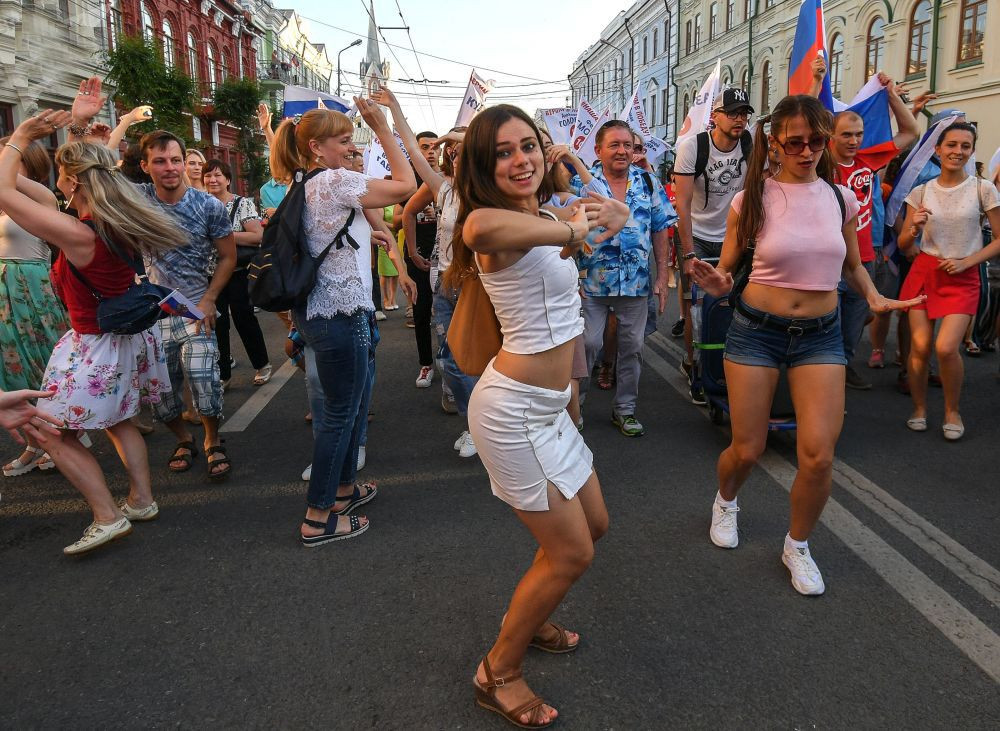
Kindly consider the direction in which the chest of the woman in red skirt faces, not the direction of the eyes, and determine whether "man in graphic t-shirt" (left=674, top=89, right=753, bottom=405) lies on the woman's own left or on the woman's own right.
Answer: on the woman's own right

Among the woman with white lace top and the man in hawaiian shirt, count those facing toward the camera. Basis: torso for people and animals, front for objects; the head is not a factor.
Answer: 1

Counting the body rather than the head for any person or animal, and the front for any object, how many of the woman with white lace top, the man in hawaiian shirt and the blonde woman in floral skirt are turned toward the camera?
1

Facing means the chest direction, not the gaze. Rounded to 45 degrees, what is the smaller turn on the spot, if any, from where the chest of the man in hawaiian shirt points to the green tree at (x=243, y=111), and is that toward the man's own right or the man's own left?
approximately 135° to the man's own right

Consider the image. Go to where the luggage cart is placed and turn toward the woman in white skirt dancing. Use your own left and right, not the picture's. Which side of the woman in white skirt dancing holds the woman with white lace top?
right

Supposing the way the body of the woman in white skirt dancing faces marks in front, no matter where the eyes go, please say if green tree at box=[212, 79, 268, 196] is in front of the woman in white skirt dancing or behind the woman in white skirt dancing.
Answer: behind

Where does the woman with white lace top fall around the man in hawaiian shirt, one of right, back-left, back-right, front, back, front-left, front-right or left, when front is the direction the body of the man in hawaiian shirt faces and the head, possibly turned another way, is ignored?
front-right

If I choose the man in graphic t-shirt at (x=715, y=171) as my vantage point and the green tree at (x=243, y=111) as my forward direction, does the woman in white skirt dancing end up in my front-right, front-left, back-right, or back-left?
back-left

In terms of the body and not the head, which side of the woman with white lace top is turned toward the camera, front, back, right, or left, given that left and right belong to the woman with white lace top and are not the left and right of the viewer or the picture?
right

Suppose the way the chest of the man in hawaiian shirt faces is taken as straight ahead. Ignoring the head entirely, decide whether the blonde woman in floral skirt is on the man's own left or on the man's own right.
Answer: on the man's own right

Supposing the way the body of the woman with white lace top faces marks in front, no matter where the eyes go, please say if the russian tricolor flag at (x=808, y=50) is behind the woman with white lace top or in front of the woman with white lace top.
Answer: in front
